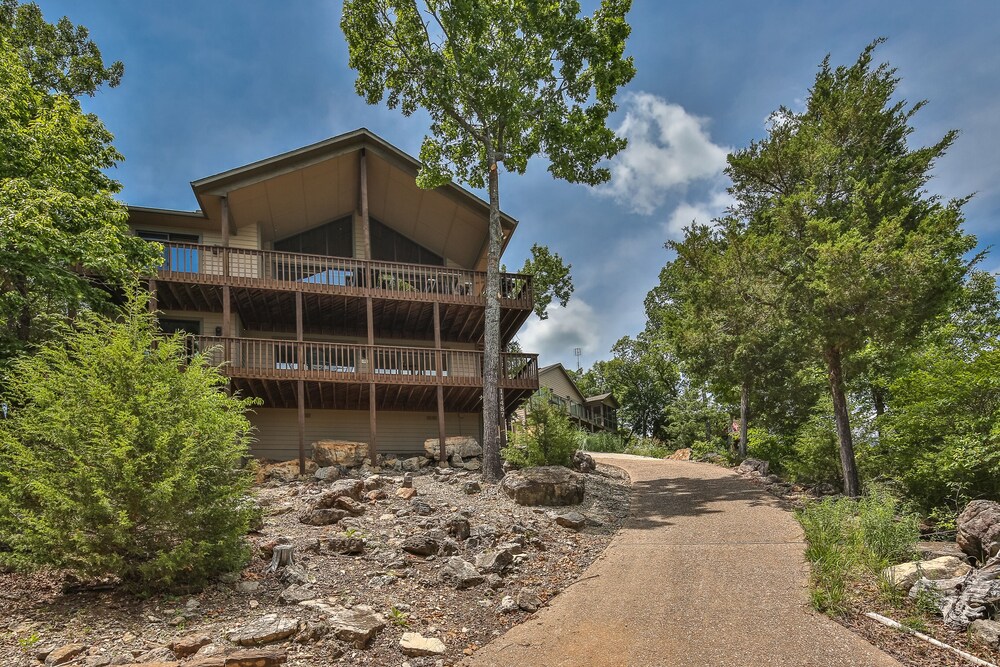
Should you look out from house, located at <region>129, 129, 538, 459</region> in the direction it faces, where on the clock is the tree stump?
The tree stump is roughly at 12 o'clock from the house.

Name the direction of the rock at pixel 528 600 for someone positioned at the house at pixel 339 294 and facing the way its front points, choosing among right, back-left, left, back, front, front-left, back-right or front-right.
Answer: front

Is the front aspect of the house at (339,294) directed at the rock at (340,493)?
yes

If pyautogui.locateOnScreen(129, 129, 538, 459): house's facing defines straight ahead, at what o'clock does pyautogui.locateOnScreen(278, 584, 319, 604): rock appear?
The rock is roughly at 12 o'clock from the house.

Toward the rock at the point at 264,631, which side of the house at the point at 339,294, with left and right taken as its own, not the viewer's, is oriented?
front

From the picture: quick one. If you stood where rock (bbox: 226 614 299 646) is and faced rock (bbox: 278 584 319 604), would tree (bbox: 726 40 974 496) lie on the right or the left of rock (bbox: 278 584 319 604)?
right

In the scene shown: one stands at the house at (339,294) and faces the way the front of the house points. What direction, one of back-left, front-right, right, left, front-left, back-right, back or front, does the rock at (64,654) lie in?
front

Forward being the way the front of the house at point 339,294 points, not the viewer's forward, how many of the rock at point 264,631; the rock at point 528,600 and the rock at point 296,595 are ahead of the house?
3

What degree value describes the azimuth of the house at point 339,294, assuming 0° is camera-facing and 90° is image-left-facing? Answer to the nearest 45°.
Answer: approximately 0°

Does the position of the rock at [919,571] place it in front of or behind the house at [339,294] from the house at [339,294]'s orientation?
in front

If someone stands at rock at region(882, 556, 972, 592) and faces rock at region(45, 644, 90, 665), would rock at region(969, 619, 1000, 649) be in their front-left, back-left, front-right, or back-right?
front-left

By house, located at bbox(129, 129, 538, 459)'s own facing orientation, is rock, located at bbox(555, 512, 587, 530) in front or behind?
in front

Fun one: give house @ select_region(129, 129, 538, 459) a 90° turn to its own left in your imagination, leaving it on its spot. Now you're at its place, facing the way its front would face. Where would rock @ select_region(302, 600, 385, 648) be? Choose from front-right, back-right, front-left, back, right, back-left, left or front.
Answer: right

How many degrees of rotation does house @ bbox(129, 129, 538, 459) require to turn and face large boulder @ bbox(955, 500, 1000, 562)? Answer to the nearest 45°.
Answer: approximately 45° to its left

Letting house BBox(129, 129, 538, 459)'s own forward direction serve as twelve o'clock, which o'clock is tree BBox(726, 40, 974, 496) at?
The tree is roughly at 10 o'clock from the house.

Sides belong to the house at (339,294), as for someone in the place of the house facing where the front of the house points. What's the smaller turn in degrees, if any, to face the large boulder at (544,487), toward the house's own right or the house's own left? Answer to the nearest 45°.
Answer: approximately 45° to the house's own left

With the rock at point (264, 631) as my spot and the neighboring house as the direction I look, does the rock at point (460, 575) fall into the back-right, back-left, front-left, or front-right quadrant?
front-right

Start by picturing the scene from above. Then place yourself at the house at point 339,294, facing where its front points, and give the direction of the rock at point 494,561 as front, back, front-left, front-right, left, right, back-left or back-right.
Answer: front
